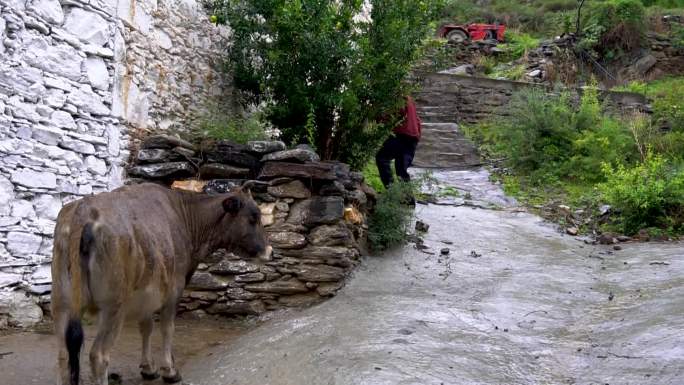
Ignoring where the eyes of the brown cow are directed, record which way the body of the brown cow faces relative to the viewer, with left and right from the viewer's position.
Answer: facing away from the viewer and to the right of the viewer

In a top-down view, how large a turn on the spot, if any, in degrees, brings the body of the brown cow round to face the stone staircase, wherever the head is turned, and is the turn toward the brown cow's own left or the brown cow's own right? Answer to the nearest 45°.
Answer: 0° — it already faces it

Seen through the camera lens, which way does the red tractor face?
facing to the right of the viewer

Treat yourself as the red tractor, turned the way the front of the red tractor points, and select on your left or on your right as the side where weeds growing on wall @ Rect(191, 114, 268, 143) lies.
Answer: on your right
